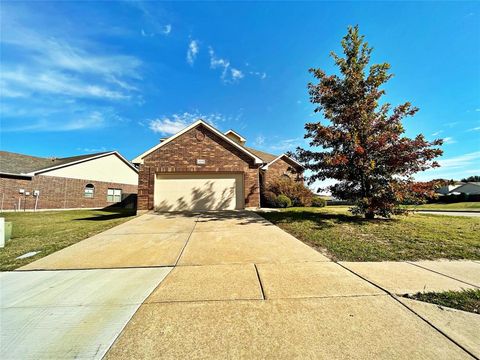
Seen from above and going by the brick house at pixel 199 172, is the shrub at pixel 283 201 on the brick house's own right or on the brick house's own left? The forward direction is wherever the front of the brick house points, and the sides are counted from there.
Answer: on the brick house's own left

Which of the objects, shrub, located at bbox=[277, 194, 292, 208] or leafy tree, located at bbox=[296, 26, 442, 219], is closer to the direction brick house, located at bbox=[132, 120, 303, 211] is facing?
the leafy tree

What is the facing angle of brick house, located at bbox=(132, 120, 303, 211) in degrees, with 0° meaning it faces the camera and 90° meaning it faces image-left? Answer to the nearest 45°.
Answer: approximately 0°

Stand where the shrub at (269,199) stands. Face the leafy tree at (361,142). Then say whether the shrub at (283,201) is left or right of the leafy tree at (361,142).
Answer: left

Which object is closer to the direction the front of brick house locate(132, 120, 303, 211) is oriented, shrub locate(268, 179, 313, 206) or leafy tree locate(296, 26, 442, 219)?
the leafy tree

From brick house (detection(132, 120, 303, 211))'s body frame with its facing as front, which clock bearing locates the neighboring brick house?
The neighboring brick house is roughly at 4 o'clock from the brick house.

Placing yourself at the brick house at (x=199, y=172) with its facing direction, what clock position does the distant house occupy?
The distant house is roughly at 8 o'clock from the brick house.

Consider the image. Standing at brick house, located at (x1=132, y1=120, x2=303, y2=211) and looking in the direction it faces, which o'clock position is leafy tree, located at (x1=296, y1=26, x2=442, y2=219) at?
The leafy tree is roughly at 10 o'clock from the brick house.
